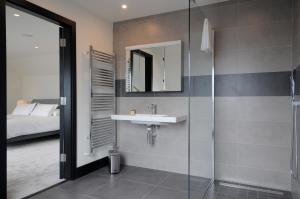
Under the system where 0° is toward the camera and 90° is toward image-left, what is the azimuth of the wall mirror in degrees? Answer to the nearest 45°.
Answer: approximately 45°

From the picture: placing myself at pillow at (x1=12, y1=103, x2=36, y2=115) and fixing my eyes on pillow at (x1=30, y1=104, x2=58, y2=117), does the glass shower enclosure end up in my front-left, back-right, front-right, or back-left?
front-right

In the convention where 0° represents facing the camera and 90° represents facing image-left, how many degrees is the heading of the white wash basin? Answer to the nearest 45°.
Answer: approximately 45°

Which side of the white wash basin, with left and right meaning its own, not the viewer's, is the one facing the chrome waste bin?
right

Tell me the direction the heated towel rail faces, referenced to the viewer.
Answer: facing the viewer and to the right of the viewer

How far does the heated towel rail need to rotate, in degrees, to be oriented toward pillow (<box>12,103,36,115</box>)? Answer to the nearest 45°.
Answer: approximately 180°

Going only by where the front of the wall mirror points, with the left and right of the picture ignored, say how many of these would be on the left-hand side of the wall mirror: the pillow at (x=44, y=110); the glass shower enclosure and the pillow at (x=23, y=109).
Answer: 1

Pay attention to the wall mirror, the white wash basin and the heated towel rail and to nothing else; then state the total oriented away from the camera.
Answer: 0

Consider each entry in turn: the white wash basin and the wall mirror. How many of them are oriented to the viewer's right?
0

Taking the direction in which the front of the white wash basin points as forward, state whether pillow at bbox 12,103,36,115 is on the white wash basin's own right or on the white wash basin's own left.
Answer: on the white wash basin's own right

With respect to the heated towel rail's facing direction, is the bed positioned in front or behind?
behind

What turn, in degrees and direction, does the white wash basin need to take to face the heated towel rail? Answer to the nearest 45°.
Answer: approximately 90° to its right
